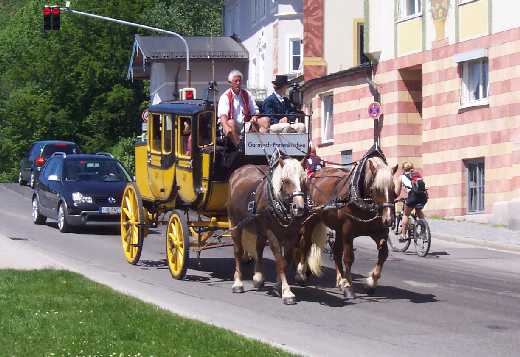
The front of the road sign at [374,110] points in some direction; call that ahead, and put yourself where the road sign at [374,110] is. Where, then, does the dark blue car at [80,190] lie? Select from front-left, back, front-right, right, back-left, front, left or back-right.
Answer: front-right

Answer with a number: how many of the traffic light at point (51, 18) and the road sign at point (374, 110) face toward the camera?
2
